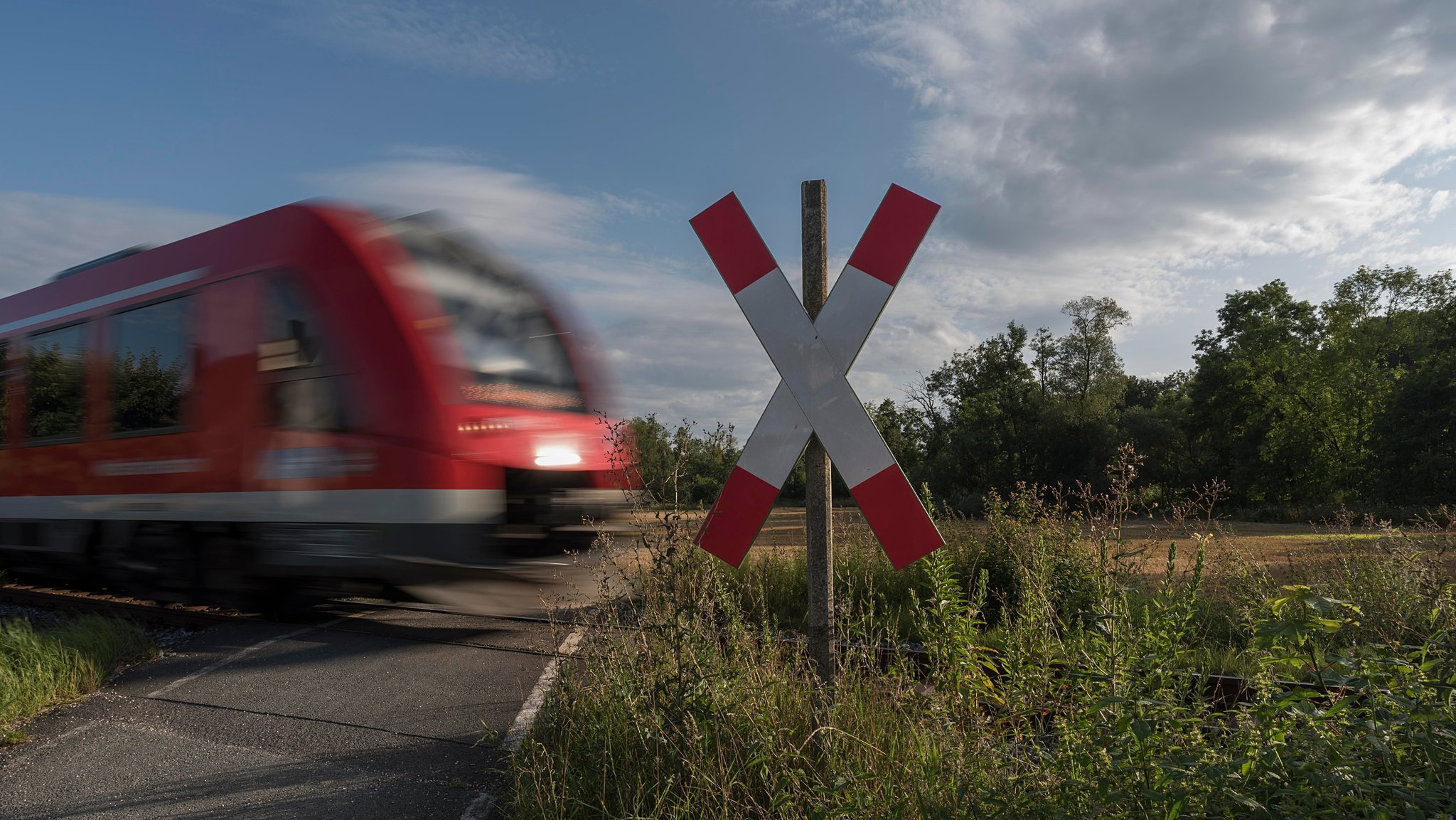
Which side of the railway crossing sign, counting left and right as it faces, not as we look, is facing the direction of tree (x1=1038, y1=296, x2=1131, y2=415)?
back

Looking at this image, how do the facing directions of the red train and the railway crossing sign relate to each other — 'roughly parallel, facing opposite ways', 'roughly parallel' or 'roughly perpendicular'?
roughly perpendicular

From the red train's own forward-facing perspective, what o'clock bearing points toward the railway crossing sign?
The railway crossing sign is roughly at 1 o'clock from the red train.

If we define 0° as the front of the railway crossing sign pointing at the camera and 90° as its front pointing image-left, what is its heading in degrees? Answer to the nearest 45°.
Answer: approximately 0°

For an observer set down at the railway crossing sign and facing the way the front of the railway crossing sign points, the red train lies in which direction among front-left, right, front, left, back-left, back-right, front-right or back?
back-right

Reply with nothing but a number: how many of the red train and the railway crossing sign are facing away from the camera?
0

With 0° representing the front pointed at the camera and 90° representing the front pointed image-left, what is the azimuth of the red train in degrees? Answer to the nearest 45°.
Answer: approximately 315°
